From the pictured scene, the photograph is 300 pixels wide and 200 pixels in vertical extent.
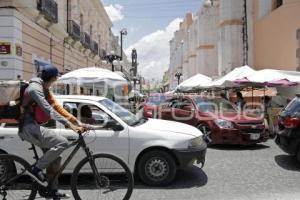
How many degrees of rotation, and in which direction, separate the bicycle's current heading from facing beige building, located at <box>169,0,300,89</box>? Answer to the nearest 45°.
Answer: approximately 45° to its left

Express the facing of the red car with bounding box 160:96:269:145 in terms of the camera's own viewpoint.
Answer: facing the viewer and to the right of the viewer

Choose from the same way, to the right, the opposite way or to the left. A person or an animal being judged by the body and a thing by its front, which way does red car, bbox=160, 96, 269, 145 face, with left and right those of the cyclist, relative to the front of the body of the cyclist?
to the right

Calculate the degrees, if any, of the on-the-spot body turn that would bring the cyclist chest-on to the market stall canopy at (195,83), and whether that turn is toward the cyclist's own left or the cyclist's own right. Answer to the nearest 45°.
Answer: approximately 45° to the cyclist's own left

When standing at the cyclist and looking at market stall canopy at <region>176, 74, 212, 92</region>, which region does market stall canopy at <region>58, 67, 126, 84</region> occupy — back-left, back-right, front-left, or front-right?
front-left

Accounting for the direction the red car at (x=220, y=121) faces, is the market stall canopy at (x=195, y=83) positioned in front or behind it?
behind

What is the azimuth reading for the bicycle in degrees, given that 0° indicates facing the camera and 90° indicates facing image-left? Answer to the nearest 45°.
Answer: approximately 270°

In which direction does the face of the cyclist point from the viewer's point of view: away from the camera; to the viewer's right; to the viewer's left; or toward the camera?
to the viewer's right

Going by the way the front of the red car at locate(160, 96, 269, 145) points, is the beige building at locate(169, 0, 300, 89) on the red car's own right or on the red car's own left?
on the red car's own left

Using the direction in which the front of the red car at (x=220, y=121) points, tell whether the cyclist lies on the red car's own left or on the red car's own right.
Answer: on the red car's own right

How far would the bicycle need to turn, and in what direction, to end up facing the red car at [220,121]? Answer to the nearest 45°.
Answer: approximately 45° to its left

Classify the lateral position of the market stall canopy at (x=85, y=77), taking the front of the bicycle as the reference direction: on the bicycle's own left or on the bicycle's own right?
on the bicycle's own left

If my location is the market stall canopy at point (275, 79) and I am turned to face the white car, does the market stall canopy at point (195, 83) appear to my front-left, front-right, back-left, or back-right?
back-right

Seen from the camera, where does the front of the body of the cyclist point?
to the viewer's right
